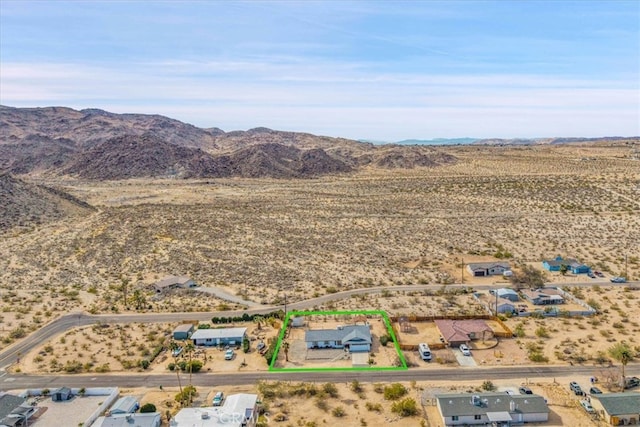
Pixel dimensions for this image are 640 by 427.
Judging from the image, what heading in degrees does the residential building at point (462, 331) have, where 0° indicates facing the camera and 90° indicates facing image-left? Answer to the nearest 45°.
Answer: approximately 0°

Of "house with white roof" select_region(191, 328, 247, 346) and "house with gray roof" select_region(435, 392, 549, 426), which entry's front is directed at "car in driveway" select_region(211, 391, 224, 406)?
"house with white roof" select_region(191, 328, 247, 346)

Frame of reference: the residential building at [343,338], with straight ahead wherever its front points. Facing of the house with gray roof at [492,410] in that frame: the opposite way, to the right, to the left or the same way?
the opposite way

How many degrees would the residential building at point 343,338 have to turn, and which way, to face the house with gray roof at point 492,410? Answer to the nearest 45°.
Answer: approximately 45° to its left

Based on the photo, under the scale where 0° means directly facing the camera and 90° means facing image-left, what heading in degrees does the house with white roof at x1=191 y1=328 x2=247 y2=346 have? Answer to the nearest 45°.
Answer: approximately 0°

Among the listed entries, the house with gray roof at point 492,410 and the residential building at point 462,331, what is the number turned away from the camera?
1

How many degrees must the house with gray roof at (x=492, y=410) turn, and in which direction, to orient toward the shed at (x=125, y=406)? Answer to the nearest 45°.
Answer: approximately 90° to its left

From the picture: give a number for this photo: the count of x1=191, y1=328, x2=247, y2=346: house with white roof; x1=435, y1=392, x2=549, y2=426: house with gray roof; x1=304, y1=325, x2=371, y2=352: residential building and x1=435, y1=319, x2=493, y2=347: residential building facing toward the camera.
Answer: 3

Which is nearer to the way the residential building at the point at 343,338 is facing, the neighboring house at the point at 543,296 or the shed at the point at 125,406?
the shed

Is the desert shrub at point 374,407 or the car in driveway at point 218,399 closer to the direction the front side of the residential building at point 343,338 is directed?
the desert shrub

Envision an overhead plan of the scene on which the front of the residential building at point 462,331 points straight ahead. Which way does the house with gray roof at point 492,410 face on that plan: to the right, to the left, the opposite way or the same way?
the opposite way

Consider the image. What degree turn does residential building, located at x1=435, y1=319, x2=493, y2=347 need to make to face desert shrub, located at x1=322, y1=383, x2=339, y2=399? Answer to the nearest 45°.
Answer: approximately 45° to its right

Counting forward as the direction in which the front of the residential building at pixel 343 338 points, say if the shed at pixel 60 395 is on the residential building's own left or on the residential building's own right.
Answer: on the residential building's own right

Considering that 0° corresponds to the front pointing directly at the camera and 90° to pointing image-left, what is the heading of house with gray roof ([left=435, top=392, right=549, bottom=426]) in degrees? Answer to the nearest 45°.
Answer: approximately 180°

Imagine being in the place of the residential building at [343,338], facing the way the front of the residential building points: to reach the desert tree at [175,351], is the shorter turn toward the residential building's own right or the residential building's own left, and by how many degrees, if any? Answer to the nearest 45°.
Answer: approximately 90° to the residential building's own right

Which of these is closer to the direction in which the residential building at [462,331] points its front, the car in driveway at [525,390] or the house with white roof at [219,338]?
the car in driveway

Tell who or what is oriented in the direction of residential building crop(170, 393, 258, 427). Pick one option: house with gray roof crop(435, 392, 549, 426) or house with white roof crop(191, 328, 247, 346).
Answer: house with white roof crop(191, 328, 247, 346)
